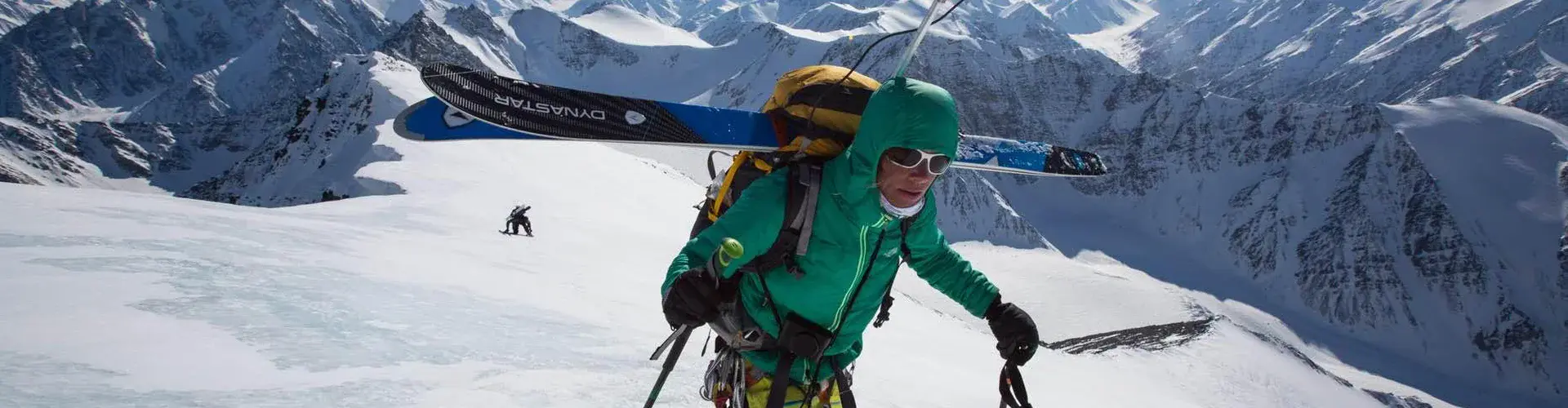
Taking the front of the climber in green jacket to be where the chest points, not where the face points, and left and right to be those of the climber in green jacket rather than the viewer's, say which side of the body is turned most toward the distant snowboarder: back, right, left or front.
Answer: back

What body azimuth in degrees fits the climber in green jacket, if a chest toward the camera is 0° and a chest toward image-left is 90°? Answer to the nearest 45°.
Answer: approximately 315°
